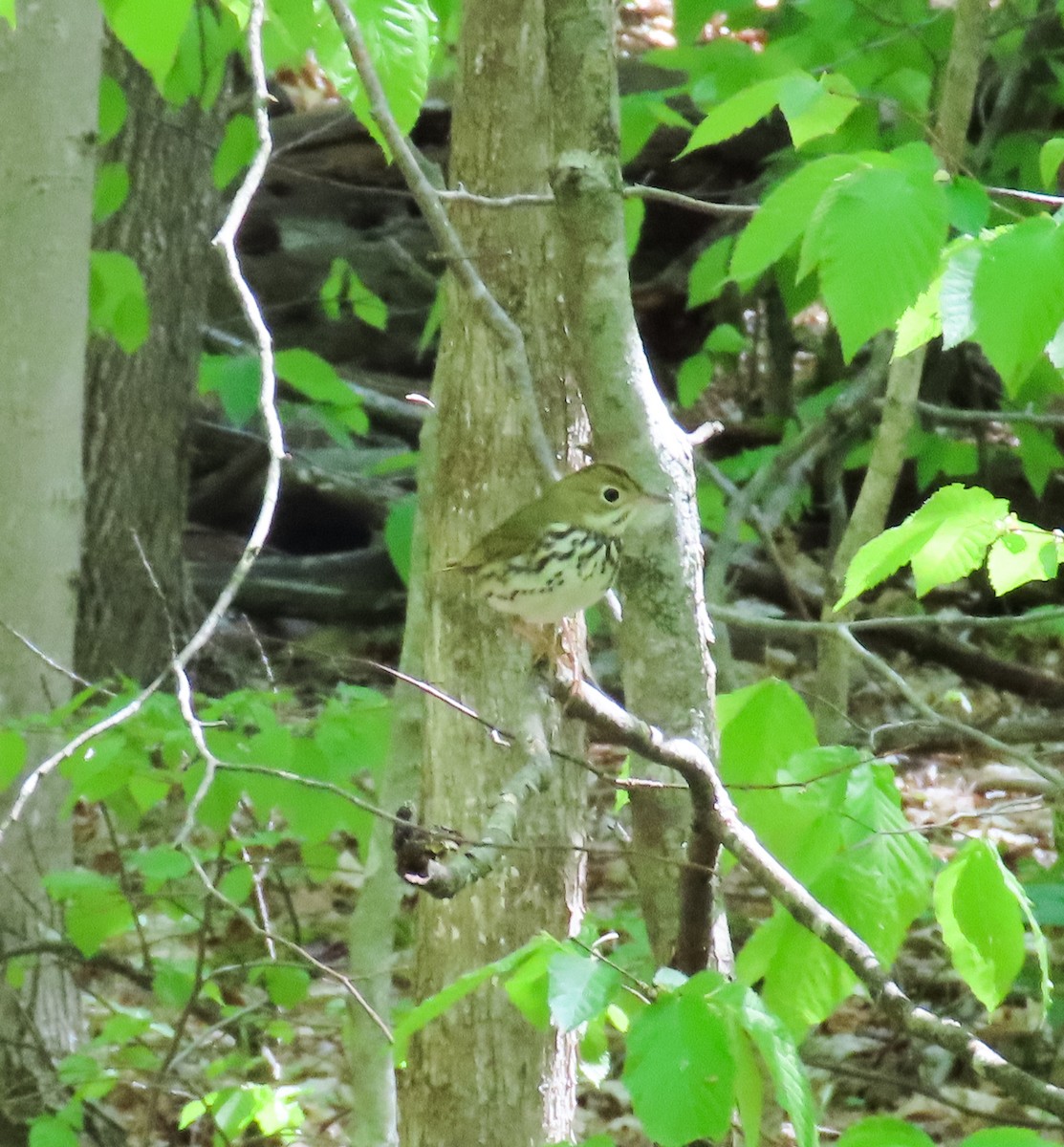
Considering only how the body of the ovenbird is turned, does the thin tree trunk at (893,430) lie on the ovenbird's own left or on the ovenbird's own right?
on the ovenbird's own left

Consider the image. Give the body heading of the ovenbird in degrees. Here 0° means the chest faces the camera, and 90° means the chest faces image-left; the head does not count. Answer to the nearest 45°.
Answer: approximately 270°
